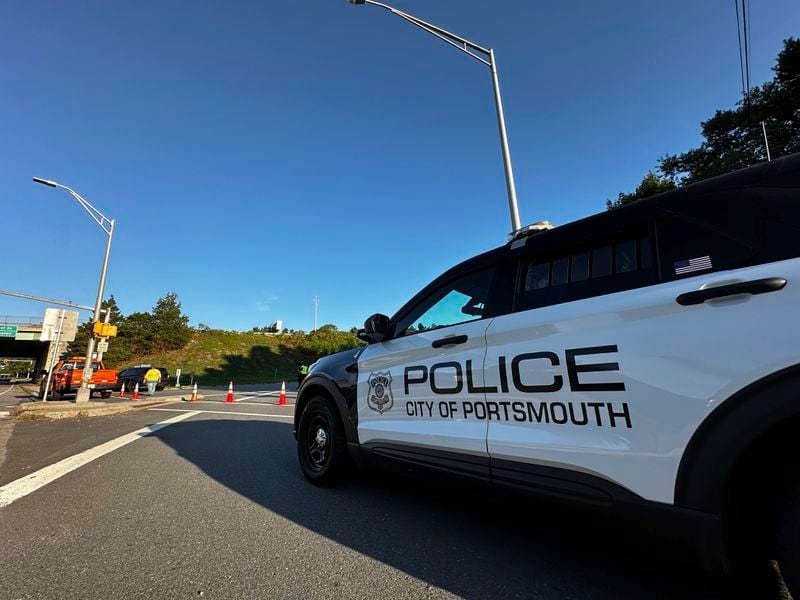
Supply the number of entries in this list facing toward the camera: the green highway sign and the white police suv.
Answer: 1

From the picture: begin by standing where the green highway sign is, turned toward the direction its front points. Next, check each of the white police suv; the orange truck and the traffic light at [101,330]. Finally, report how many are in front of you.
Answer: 3

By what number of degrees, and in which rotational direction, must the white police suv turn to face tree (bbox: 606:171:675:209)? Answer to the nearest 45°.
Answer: approximately 45° to its right

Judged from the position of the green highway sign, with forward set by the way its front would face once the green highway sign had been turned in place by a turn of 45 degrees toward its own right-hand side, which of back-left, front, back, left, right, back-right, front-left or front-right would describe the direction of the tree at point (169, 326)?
left

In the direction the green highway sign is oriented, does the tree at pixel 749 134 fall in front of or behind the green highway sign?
in front

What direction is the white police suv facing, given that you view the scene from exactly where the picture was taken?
facing away from the viewer and to the left of the viewer

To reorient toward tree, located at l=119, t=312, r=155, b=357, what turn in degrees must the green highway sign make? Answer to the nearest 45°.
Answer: approximately 45° to its left

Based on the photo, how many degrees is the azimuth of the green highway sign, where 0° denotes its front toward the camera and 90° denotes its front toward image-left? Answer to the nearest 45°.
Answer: approximately 0°

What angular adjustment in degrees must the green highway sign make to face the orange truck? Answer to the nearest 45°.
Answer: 0° — it already faces it
